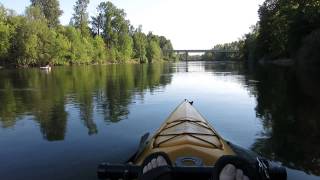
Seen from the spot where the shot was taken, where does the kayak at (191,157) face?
facing away from the viewer
